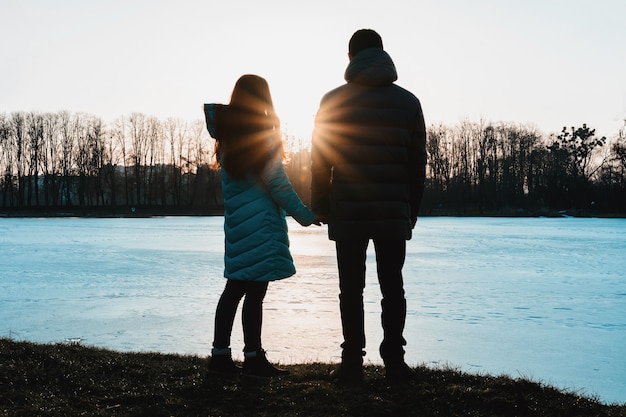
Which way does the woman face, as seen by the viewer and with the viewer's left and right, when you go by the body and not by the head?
facing away from the viewer and to the right of the viewer

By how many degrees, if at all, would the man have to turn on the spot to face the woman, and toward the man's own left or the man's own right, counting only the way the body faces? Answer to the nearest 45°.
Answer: approximately 90° to the man's own left

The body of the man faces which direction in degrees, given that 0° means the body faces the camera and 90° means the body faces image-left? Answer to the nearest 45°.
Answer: approximately 180°

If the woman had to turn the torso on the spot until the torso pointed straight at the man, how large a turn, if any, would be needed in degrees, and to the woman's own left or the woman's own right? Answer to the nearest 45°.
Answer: approximately 45° to the woman's own right

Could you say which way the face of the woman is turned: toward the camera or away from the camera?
away from the camera
